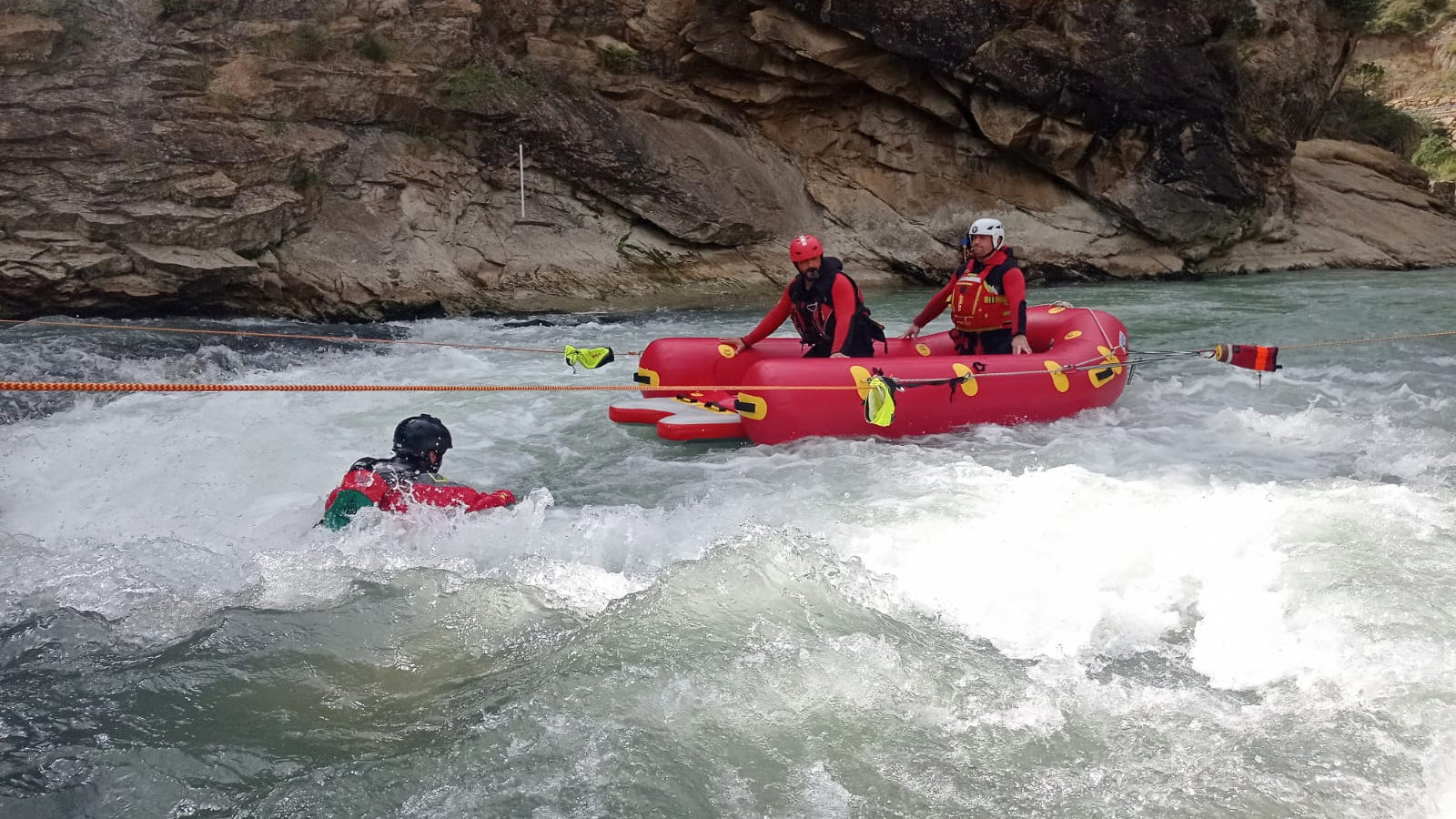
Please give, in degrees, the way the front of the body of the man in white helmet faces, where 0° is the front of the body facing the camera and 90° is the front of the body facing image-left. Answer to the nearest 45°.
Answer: approximately 45°

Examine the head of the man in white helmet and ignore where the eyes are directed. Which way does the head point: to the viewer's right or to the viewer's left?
to the viewer's left

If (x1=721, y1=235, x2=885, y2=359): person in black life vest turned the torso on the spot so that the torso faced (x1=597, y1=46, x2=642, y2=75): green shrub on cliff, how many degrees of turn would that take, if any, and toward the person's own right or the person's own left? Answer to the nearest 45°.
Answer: approximately 135° to the person's own right

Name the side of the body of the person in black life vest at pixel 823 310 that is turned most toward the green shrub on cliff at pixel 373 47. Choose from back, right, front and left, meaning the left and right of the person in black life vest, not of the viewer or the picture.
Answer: right

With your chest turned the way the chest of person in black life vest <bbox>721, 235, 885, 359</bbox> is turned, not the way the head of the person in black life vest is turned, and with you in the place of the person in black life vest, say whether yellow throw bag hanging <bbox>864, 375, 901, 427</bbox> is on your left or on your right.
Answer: on your left

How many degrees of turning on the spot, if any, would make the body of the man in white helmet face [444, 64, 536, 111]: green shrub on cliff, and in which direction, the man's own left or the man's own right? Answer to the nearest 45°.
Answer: approximately 90° to the man's own right
